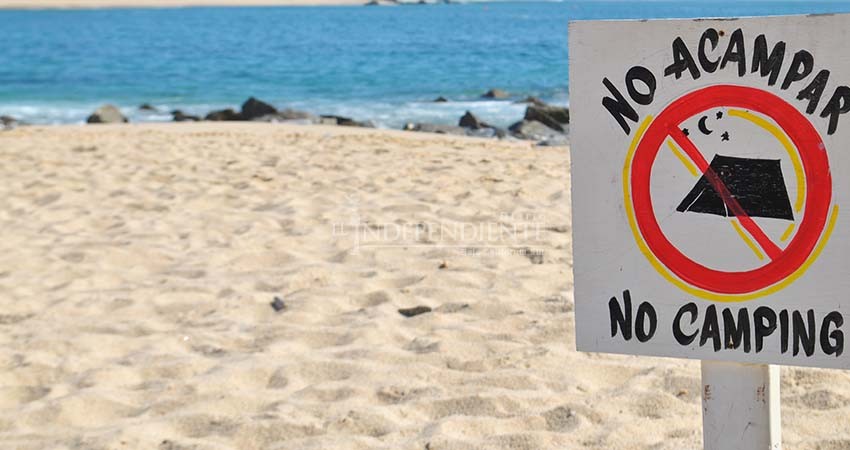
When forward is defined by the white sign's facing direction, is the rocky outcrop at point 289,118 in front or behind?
behind

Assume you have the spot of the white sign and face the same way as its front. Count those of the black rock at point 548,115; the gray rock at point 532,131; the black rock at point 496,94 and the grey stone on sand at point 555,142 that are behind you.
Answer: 4

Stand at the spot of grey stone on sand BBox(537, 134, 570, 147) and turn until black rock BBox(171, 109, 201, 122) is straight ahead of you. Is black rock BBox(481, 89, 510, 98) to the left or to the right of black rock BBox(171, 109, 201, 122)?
right

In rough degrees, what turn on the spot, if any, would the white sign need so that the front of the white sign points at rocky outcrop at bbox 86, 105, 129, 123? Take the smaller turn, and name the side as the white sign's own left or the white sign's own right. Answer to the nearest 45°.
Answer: approximately 135° to the white sign's own right

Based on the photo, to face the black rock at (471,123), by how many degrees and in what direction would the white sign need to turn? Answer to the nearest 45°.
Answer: approximately 180°

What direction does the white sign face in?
toward the camera

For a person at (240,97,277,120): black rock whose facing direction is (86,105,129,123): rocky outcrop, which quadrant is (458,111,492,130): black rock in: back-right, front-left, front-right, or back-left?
back-left

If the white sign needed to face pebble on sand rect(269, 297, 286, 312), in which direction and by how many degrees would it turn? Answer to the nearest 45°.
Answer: approximately 135° to its right

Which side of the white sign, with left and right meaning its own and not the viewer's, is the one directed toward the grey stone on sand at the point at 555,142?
back

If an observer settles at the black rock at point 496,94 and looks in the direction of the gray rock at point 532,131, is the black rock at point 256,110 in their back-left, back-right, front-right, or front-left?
front-right

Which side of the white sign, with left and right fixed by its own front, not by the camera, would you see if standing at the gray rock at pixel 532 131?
back

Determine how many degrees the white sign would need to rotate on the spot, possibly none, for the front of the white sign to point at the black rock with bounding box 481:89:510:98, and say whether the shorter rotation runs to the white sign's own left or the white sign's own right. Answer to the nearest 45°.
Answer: approximately 180°

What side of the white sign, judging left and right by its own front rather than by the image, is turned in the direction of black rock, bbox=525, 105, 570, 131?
back

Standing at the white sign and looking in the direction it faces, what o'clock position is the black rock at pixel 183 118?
The black rock is roughly at 5 o'clock from the white sign.

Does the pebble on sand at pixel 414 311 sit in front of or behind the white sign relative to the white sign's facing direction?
behind

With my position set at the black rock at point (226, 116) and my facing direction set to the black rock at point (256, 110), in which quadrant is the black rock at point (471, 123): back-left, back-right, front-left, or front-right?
front-right

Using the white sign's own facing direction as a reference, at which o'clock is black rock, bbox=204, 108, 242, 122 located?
The black rock is roughly at 5 o'clock from the white sign.

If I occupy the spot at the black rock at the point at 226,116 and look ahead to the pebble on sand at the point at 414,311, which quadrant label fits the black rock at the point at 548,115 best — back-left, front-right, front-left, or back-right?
front-left

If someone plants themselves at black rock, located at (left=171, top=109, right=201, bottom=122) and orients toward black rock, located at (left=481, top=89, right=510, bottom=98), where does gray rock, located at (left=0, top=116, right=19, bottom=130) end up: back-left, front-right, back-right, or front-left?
back-left
